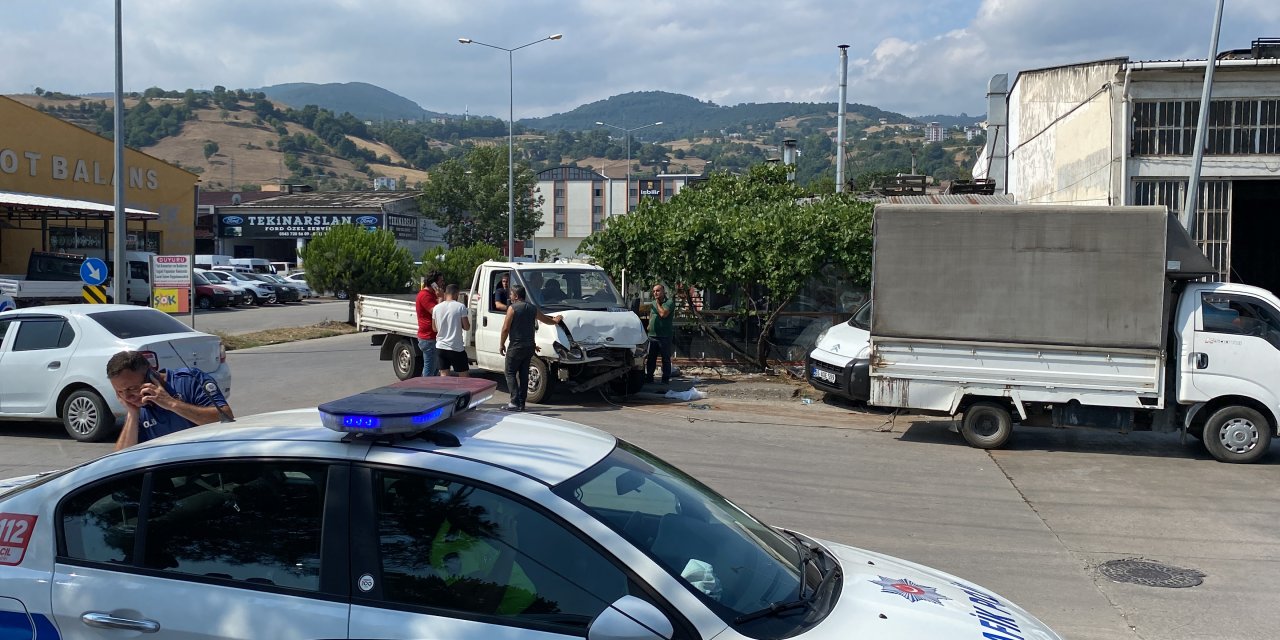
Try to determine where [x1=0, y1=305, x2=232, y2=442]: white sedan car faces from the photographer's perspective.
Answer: facing away from the viewer and to the left of the viewer

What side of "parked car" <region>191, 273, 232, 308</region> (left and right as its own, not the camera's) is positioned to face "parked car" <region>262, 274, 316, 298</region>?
left

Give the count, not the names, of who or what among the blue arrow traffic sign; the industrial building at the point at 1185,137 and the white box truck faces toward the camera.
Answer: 2

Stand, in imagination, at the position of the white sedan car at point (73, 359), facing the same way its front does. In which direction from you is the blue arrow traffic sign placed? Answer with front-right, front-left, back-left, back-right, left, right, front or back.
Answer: front-right

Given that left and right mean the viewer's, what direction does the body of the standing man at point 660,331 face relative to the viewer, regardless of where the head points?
facing the viewer and to the left of the viewer

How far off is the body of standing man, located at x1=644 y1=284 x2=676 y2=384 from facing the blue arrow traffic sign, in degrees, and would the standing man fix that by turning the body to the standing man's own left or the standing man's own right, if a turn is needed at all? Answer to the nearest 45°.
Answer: approximately 45° to the standing man's own right

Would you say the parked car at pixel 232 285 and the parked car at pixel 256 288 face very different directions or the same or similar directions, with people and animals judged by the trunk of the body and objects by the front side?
same or similar directions

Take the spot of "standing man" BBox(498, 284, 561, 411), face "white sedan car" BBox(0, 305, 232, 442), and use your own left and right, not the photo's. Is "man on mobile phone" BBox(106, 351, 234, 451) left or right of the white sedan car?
left

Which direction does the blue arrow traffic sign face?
toward the camera

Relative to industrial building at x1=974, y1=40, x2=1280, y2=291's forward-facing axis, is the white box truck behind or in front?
in front

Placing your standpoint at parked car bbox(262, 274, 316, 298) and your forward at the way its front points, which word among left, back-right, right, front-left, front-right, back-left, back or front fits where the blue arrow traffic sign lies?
front-right

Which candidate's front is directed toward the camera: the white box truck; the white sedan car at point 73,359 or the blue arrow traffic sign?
the blue arrow traffic sign

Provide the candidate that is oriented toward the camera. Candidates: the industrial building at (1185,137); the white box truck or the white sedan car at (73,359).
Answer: the industrial building

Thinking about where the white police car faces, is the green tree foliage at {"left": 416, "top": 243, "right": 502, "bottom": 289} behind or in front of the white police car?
behind
